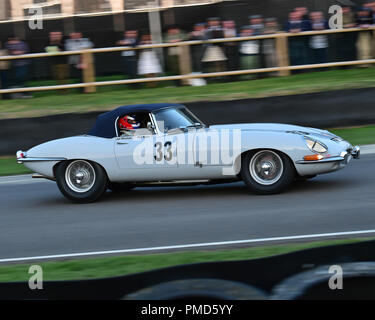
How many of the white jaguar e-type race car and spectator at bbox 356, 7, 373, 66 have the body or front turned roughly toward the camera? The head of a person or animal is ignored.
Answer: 1

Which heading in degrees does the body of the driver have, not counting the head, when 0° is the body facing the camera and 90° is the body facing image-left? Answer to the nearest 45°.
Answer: approximately 270°

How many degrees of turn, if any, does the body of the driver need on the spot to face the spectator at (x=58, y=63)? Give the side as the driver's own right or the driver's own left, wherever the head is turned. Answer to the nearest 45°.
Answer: approximately 90° to the driver's own left

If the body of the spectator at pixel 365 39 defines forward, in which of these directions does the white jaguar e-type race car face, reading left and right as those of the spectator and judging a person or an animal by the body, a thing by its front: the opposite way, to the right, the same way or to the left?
to the left

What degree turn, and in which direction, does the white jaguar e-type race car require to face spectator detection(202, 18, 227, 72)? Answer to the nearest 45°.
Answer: approximately 90° to its left

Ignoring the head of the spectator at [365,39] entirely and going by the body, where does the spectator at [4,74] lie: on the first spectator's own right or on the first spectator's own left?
on the first spectator's own right

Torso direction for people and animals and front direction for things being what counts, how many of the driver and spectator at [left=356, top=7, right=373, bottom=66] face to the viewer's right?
1

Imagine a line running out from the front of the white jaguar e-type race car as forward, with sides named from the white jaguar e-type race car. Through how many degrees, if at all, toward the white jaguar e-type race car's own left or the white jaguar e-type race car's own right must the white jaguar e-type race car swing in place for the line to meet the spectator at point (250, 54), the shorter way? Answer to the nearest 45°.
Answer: approximately 90° to the white jaguar e-type race car's own left

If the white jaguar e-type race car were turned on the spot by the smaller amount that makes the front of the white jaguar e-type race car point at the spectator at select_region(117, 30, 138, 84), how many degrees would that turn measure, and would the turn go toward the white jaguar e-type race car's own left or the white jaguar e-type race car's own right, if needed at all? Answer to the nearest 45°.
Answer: approximately 90° to the white jaguar e-type race car's own left

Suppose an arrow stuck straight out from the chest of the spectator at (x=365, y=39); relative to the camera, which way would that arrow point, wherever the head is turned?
toward the camera

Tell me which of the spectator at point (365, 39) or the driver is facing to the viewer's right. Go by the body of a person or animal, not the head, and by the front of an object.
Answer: the driver

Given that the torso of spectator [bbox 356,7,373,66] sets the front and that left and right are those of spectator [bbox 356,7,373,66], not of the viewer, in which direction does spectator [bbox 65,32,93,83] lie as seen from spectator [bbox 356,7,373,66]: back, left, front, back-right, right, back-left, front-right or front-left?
right

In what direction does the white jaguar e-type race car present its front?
to the viewer's right

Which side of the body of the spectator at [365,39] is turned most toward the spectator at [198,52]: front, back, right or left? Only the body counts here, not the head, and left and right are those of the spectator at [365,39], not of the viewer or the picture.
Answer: right

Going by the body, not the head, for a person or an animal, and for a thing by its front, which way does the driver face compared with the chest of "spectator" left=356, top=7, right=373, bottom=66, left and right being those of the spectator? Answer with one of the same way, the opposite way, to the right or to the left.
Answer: to the left

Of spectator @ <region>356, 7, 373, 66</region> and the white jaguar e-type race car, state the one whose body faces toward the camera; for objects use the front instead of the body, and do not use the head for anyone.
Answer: the spectator

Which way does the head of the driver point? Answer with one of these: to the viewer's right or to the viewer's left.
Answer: to the viewer's right
